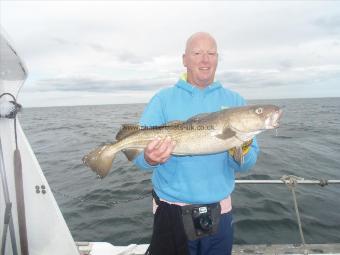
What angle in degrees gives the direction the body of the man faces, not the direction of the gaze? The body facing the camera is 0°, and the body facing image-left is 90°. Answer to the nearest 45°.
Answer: approximately 0°
